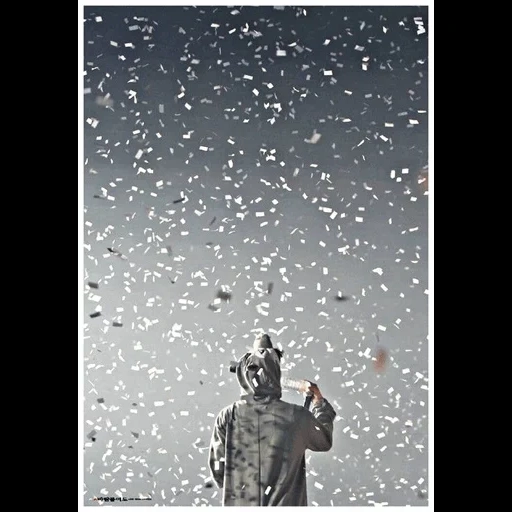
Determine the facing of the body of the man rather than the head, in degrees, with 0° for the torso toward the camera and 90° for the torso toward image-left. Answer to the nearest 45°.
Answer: approximately 180°
